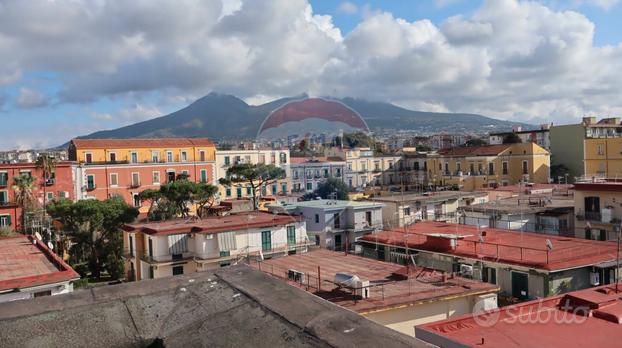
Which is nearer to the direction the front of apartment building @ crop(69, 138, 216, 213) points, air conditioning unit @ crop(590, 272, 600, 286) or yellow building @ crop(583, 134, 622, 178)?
the air conditioning unit

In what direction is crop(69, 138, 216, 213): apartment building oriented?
toward the camera

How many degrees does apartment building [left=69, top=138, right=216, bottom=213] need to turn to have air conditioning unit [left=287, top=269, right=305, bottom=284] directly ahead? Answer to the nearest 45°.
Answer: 0° — it already faces it

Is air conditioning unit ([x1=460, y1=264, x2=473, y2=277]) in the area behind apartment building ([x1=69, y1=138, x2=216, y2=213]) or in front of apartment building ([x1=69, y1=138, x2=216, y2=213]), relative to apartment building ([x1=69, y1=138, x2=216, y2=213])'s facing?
in front

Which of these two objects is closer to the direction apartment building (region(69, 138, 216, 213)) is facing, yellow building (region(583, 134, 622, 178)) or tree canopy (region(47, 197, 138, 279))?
the tree canopy

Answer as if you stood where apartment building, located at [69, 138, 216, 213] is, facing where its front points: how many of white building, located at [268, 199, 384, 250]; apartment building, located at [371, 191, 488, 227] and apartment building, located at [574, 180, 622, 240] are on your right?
0

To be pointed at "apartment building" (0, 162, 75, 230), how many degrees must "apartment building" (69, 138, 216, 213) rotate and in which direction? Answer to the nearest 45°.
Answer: approximately 45° to its right

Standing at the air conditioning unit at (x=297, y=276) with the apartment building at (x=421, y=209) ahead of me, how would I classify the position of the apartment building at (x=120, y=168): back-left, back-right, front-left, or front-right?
front-left

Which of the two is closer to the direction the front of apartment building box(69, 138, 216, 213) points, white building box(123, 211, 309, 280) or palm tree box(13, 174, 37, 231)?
the white building

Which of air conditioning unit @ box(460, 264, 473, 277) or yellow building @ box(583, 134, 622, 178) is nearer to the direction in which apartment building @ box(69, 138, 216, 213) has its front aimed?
the air conditioning unit

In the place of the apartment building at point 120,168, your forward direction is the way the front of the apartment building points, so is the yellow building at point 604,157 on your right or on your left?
on your left

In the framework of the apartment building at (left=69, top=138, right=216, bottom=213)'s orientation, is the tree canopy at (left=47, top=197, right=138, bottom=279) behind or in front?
in front

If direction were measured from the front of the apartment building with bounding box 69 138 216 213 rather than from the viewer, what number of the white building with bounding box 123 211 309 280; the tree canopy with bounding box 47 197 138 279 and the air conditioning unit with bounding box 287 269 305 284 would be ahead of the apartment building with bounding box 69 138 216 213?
3

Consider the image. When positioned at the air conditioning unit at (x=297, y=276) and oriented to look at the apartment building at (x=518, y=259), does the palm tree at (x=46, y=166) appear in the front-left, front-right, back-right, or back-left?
back-left
